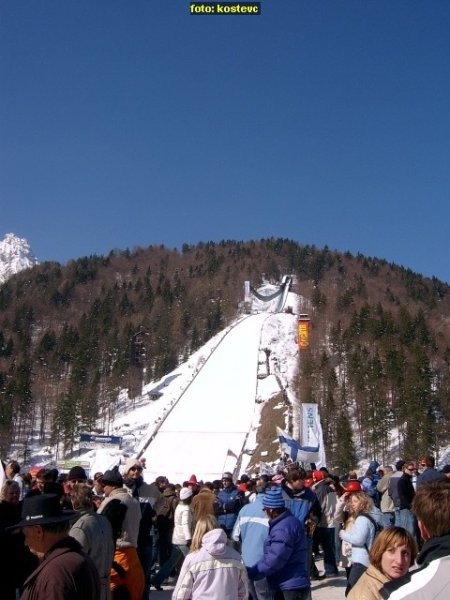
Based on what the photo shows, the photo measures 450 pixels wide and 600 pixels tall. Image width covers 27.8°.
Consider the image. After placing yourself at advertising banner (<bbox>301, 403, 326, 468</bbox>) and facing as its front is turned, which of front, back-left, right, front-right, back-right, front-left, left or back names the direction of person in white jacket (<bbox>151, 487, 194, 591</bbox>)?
front

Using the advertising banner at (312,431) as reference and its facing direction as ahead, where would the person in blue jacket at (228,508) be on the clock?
The person in blue jacket is roughly at 12 o'clock from the advertising banner.

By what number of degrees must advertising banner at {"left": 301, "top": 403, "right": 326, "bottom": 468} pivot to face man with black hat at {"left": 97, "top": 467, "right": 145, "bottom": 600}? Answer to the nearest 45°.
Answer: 0° — it already faces them

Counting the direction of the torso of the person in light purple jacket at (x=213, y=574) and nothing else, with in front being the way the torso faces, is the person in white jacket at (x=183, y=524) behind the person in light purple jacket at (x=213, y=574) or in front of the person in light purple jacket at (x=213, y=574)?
in front

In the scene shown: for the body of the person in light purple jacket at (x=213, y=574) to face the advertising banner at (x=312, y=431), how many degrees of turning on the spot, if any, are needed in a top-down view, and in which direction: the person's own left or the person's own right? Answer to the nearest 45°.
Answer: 0° — they already face it

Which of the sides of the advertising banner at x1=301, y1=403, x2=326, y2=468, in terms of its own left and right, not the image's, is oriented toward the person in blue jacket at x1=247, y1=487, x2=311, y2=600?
front

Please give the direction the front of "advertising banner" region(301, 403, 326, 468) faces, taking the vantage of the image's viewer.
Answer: facing the viewer

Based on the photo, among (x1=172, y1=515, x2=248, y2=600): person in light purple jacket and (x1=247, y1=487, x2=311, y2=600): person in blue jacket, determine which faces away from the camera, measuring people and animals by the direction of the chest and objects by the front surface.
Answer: the person in light purple jacket

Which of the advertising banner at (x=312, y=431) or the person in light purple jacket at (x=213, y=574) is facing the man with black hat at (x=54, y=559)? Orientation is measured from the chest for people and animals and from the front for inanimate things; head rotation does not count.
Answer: the advertising banner

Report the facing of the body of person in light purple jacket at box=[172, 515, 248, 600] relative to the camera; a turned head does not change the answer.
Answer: away from the camera

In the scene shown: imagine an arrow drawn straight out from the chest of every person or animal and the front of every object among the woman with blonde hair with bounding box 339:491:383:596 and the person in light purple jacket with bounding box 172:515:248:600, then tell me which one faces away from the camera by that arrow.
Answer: the person in light purple jacket

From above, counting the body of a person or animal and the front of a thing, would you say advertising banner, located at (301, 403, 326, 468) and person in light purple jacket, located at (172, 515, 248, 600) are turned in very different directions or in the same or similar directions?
very different directions

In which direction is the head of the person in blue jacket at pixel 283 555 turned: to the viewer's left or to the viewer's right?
to the viewer's left
